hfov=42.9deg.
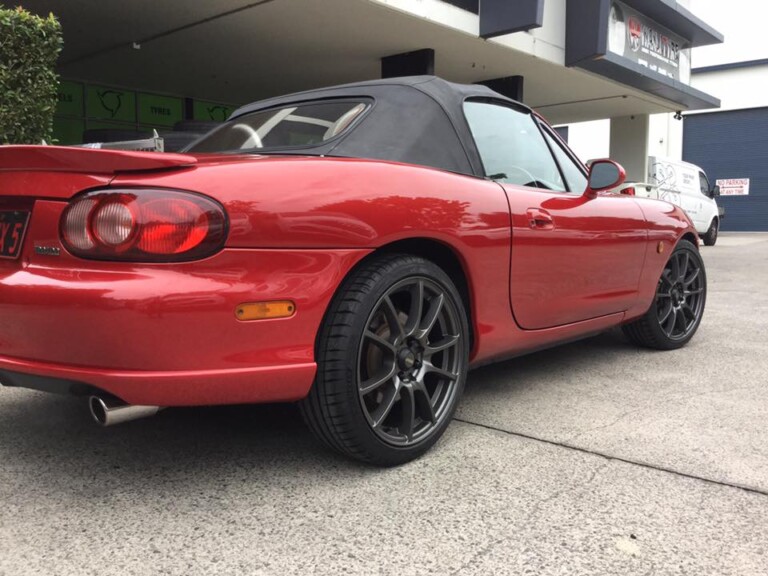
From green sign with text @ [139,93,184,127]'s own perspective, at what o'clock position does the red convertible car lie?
The red convertible car is roughly at 12 o'clock from the green sign with text.

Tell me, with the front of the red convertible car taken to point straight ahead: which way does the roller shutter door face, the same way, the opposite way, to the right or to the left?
the opposite way

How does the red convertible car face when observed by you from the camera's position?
facing away from the viewer and to the right of the viewer

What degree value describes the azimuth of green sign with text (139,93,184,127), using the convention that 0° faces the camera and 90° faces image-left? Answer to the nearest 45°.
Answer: approximately 0°

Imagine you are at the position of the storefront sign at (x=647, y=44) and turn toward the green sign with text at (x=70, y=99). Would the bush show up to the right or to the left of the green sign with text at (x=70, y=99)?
left

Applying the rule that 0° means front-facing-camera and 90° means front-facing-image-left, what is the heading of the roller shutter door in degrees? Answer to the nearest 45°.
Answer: approximately 0°

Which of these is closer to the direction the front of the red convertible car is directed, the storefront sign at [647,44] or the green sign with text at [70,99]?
the storefront sign

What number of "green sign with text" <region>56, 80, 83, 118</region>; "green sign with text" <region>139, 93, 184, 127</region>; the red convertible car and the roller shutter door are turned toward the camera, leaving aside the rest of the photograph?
3
